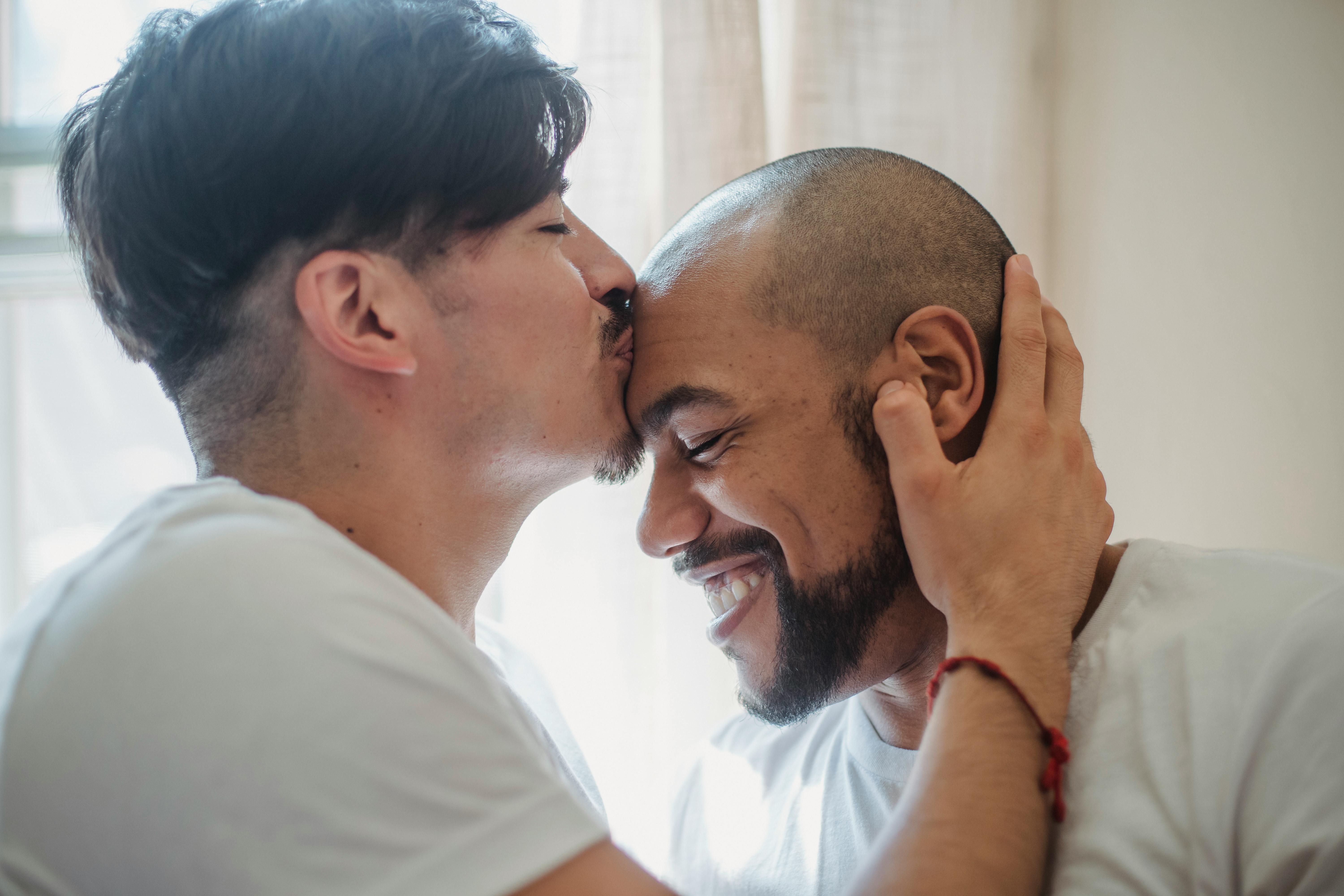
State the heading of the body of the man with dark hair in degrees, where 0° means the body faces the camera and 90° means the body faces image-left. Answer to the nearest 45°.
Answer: approximately 270°

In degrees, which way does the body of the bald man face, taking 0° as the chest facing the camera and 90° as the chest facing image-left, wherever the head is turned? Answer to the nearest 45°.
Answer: approximately 45°

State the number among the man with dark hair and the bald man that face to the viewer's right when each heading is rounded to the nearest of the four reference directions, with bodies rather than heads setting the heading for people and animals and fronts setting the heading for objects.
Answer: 1

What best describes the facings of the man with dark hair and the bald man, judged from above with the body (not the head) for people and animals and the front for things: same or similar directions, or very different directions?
very different directions

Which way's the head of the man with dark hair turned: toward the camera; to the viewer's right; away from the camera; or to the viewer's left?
to the viewer's right
